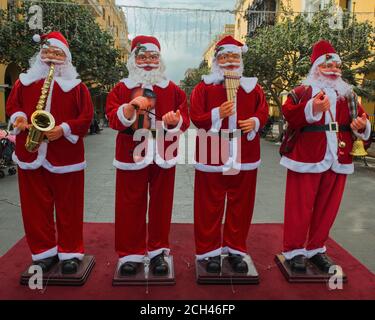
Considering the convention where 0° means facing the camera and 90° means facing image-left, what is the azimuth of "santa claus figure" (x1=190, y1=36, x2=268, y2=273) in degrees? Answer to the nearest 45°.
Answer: approximately 0°

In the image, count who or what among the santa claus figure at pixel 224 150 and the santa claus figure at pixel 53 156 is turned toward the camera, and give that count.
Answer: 2

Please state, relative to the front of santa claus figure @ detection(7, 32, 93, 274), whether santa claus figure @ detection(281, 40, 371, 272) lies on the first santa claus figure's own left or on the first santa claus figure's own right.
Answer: on the first santa claus figure's own left

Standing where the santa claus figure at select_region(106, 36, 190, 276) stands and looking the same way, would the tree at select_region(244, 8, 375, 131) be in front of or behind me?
behind

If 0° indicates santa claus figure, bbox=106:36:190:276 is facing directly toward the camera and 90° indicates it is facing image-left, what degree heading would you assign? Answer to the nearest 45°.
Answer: approximately 0°

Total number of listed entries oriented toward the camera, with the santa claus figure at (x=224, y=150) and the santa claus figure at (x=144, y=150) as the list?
2
